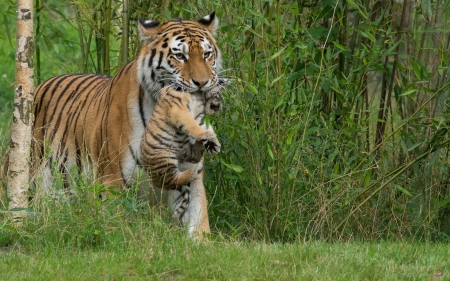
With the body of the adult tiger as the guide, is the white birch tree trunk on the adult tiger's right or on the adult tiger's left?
on the adult tiger's right

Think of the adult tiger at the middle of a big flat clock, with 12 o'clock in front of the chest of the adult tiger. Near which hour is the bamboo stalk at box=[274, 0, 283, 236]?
The bamboo stalk is roughly at 11 o'clock from the adult tiger.

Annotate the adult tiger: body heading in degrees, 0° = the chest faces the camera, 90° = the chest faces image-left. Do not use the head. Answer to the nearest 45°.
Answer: approximately 315°

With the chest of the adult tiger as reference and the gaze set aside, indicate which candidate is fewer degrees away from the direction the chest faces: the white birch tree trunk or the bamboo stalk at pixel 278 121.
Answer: the bamboo stalk
